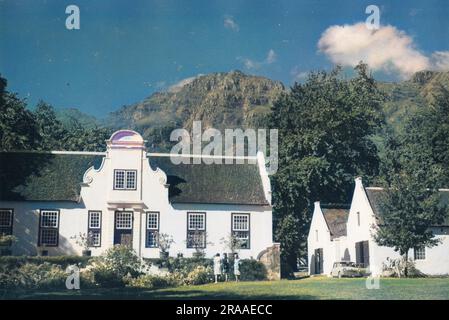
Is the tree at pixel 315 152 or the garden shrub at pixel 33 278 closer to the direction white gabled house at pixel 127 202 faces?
the garden shrub

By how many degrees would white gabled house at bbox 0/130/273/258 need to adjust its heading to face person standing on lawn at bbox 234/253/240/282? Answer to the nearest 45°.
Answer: approximately 90° to its left

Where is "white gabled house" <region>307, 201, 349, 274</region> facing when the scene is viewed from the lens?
facing the viewer and to the left of the viewer

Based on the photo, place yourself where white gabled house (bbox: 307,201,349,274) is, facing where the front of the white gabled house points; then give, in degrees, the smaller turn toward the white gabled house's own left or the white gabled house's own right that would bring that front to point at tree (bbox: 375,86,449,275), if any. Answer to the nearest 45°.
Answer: approximately 90° to the white gabled house's own left

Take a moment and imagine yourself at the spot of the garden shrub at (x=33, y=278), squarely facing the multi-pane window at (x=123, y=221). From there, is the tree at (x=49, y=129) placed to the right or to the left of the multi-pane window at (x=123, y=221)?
left

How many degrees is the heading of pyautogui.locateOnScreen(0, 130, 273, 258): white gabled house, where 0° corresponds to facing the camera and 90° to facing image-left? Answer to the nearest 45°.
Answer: approximately 0°

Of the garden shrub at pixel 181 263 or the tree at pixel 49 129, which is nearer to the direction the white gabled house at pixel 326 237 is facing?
the garden shrub

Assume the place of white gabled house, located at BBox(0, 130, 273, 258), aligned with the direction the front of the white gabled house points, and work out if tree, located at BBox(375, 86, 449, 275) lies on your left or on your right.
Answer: on your left

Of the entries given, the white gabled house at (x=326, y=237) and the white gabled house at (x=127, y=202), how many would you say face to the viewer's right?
0
